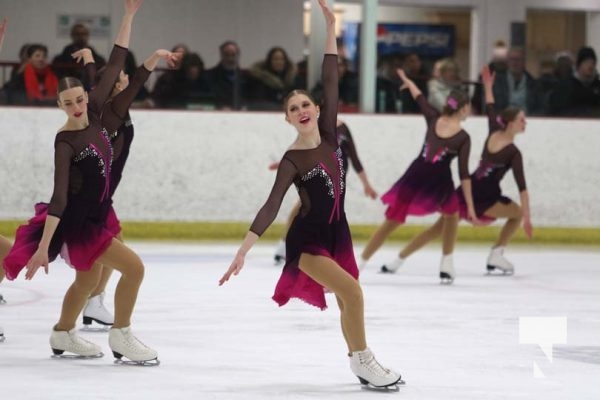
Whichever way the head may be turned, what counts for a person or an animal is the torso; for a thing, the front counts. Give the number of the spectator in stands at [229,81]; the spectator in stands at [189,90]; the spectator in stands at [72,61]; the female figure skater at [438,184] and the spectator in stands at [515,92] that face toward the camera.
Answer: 4

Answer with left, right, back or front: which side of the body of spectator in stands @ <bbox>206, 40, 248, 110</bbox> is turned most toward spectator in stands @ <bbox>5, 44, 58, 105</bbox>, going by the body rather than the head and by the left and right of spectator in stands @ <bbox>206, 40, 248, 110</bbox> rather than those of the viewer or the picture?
right

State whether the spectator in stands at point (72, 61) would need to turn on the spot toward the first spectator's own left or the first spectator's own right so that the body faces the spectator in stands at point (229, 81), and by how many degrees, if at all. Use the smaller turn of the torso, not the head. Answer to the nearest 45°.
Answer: approximately 90° to the first spectator's own left

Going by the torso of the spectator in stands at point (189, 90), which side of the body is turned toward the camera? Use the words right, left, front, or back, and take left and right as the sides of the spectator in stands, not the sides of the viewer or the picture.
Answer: front

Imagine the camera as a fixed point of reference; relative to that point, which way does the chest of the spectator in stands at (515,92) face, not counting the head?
toward the camera

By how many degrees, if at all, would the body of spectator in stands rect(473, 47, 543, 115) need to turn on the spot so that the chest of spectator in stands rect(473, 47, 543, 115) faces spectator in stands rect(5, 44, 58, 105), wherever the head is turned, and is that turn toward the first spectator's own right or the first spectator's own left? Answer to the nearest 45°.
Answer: approximately 90° to the first spectator's own right

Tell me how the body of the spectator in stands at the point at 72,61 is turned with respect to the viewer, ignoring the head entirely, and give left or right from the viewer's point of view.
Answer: facing the viewer

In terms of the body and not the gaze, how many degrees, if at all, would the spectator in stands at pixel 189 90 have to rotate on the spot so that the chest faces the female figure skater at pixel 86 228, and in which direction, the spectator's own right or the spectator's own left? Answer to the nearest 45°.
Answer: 0° — they already face them

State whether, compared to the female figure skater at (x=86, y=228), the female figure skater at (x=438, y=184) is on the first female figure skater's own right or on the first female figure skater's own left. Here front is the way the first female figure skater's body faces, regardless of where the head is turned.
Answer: on the first female figure skater's own left

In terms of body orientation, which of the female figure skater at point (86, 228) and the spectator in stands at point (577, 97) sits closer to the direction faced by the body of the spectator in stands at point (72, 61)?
the female figure skater

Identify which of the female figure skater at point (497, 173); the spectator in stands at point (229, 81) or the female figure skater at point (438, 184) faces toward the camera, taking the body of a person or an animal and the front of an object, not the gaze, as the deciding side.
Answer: the spectator in stands

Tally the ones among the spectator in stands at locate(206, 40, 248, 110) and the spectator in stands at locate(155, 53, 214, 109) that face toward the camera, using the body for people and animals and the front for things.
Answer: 2

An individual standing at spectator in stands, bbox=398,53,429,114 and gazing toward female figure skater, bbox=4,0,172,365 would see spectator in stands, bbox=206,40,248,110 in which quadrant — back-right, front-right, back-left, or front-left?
front-right
